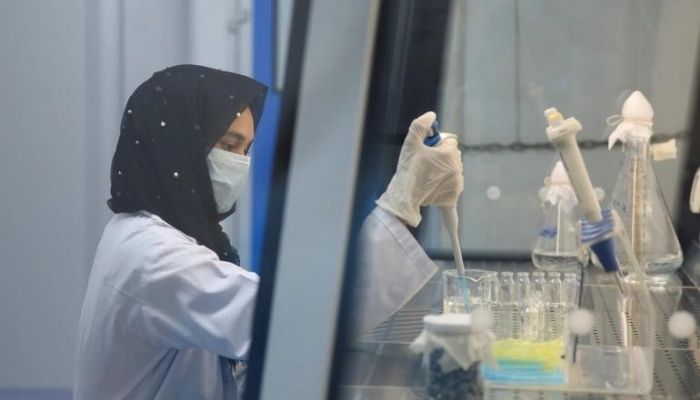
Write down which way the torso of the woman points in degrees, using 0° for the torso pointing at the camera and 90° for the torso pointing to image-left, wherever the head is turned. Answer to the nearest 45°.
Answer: approximately 270°

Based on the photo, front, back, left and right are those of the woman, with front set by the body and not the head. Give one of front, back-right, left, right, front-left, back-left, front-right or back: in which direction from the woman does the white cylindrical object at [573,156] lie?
front-right

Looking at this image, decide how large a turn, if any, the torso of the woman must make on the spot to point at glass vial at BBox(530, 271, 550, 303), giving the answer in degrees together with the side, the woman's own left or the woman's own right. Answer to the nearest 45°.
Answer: approximately 45° to the woman's own right

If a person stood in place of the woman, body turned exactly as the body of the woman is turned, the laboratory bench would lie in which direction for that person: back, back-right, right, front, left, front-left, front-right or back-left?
front-right

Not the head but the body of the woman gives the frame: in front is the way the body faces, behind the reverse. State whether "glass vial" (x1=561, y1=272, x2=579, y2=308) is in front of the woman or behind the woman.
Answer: in front

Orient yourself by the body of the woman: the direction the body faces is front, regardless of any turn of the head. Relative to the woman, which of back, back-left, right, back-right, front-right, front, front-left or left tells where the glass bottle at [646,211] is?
front

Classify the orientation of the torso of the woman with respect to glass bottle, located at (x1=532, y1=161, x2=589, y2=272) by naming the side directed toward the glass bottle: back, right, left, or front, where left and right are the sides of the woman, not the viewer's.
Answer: front

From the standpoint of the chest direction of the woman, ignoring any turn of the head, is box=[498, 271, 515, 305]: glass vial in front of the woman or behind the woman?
in front

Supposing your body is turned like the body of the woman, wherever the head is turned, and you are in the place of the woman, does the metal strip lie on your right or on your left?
on your right
